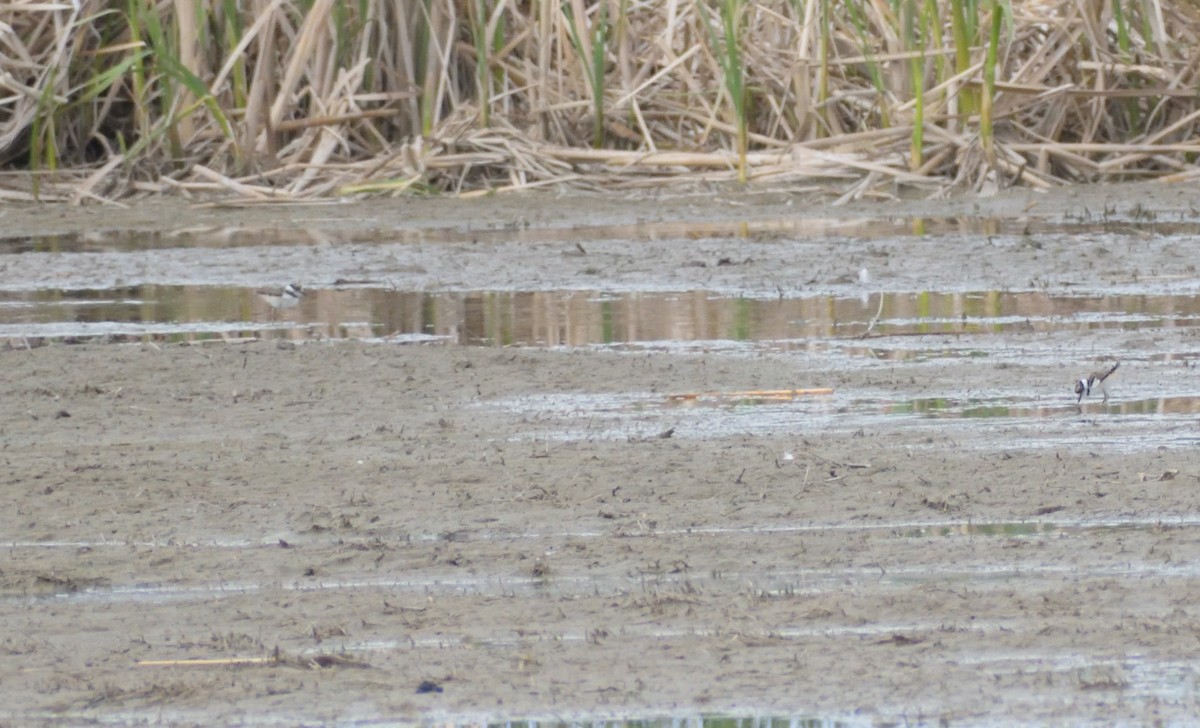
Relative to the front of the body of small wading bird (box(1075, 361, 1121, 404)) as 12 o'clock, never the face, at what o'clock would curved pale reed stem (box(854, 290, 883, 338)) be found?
The curved pale reed stem is roughly at 2 o'clock from the small wading bird.

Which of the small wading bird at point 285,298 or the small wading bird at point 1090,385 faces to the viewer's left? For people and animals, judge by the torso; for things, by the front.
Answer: the small wading bird at point 1090,385

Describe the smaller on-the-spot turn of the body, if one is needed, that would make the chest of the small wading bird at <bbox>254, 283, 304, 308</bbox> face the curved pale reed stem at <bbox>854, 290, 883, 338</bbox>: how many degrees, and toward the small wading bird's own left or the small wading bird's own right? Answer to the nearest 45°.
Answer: approximately 45° to the small wading bird's own right

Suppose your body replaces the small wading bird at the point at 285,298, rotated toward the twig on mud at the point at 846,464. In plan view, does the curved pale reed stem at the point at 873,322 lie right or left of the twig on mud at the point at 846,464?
left

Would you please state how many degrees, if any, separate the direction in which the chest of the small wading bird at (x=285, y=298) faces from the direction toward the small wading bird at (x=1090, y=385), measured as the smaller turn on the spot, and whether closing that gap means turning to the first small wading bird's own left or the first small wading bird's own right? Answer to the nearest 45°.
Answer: approximately 45° to the first small wading bird's own right

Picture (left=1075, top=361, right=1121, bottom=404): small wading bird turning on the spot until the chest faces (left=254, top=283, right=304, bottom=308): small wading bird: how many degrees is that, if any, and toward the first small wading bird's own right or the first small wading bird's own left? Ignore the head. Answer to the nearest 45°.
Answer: approximately 45° to the first small wading bird's own right

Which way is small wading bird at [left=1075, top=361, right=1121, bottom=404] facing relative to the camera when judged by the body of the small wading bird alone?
to the viewer's left

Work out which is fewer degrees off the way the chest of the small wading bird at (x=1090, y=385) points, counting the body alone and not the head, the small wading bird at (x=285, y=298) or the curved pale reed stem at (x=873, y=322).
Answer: the small wading bird

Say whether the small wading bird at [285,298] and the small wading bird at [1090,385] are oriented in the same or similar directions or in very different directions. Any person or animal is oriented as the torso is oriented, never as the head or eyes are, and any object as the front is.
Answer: very different directions

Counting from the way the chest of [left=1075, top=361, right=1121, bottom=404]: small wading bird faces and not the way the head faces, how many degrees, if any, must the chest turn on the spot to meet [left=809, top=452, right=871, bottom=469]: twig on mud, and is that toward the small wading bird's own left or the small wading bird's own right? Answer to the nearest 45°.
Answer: approximately 45° to the small wading bird's own left

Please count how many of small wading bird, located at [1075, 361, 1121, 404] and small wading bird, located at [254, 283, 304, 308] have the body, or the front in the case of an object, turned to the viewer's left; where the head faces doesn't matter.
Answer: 1

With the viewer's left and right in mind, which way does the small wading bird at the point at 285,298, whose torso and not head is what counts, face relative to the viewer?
facing to the right of the viewer
